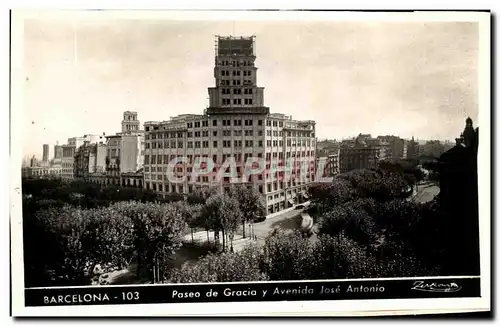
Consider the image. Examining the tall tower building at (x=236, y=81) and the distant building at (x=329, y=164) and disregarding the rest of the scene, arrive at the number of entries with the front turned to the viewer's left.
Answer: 0

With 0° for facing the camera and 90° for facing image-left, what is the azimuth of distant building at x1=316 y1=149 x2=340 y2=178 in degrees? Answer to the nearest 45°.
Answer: approximately 315°

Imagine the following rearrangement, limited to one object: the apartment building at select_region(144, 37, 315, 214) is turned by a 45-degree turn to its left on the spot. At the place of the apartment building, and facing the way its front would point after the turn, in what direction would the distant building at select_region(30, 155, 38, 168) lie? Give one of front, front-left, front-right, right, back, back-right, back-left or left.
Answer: back-right

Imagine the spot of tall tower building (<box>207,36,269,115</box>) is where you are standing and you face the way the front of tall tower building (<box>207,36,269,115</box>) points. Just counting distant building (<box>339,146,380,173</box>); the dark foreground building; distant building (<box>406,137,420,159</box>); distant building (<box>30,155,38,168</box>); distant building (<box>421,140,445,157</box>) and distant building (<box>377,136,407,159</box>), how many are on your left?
5

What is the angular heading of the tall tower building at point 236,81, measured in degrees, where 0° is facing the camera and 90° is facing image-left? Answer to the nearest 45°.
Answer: approximately 0°

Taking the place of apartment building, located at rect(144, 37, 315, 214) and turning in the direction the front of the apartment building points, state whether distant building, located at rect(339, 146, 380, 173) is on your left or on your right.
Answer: on your left
